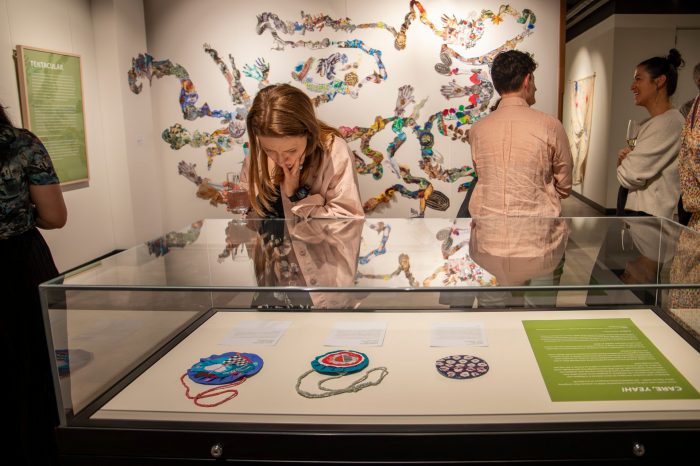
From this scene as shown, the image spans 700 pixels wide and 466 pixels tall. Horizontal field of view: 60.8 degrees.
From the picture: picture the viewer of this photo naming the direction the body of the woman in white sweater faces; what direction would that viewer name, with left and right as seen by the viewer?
facing to the left of the viewer

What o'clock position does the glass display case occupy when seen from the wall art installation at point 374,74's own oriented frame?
The glass display case is roughly at 12 o'clock from the wall art installation.

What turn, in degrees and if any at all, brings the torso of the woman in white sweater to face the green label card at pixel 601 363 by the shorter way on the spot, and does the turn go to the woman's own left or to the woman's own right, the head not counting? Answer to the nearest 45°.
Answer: approximately 90° to the woman's own left

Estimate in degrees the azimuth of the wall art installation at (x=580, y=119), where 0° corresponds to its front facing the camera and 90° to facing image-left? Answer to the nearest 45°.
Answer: approximately 45°

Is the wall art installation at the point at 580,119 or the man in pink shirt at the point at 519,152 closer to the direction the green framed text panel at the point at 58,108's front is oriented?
the man in pink shirt

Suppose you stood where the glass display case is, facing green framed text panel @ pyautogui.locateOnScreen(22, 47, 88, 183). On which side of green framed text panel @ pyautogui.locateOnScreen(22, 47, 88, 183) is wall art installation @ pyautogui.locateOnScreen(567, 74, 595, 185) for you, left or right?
right

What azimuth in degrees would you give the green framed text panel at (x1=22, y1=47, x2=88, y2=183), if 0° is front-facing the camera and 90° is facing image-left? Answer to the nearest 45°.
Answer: approximately 315°

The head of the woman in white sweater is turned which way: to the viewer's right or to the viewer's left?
to the viewer's left

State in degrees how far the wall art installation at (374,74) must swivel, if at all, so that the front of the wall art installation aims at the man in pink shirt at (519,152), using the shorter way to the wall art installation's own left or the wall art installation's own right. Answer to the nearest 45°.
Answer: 0° — it already faces them

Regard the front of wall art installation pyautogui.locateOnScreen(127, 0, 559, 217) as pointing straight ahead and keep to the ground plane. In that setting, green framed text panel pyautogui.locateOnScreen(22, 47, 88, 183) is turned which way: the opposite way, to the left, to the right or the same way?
to the left
